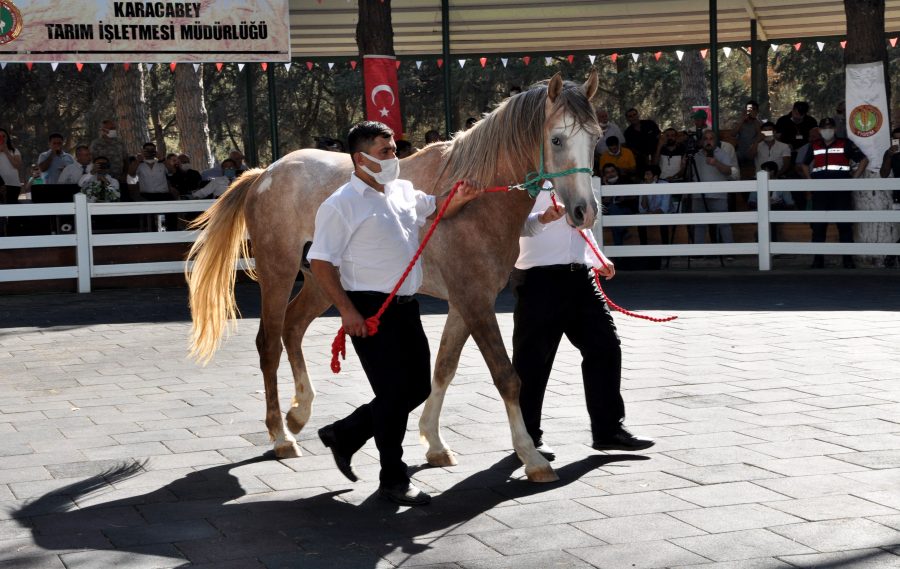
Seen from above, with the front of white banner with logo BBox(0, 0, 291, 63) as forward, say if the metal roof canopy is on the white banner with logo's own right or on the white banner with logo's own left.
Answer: on the white banner with logo's own left

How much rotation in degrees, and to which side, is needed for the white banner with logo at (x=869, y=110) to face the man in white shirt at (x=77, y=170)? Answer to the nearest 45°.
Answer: approximately 90° to its right

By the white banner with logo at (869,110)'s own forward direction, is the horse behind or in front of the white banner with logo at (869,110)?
in front

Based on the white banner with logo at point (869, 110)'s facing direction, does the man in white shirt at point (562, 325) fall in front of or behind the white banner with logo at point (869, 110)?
in front

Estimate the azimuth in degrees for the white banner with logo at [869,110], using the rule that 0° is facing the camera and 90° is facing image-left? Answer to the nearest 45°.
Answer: approximately 0°

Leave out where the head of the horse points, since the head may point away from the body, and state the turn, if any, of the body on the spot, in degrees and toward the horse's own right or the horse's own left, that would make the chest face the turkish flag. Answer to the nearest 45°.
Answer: approximately 135° to the horse's own left

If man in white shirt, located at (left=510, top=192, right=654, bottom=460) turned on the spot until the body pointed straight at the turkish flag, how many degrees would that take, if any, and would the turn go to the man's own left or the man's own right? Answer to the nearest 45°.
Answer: approximately 135° to the man's own left

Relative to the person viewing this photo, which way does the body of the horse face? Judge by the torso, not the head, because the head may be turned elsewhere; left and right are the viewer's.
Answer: facing the viewer and to the right of the viewer

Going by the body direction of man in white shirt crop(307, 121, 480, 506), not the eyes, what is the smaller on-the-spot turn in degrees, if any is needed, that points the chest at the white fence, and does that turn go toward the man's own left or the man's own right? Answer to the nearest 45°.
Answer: approximately 90° to the man's own left
